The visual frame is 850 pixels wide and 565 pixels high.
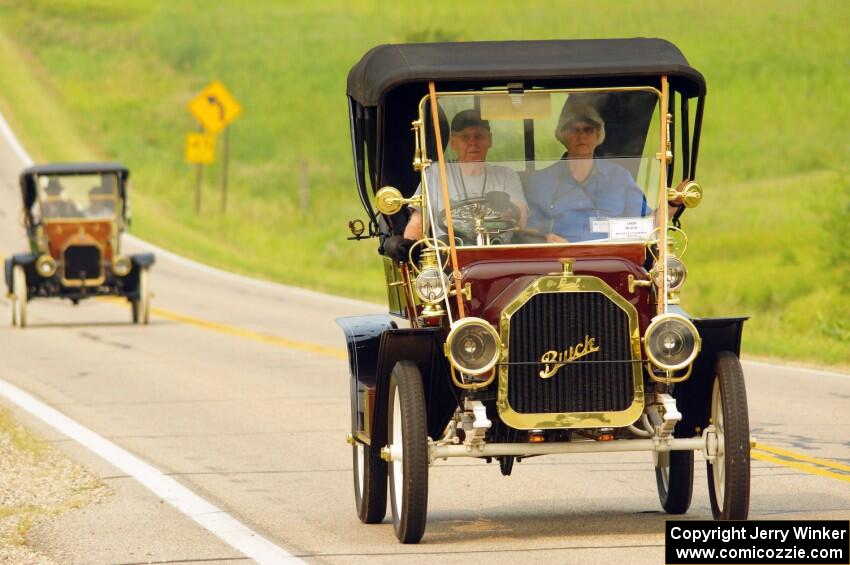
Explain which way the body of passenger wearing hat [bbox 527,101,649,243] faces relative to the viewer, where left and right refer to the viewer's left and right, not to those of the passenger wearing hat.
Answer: facing the viewer

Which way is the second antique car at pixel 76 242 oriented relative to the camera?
toward the camera

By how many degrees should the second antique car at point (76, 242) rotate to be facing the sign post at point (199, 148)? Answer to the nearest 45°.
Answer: approximately 180°

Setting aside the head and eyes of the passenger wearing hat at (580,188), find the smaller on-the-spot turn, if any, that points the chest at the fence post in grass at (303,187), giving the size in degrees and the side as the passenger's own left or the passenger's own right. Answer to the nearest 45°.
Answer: approximately 180°

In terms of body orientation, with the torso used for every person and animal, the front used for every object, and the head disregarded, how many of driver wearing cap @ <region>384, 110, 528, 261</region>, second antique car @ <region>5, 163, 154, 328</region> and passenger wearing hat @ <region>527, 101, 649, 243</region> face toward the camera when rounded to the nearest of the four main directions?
3

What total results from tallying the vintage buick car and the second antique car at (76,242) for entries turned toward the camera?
2

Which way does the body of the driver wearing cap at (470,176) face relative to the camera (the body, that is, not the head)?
toward the camera

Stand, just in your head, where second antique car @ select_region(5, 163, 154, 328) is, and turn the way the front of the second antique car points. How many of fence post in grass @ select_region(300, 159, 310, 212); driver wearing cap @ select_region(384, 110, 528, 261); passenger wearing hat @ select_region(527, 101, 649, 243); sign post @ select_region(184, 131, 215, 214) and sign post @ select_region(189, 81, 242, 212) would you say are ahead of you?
2

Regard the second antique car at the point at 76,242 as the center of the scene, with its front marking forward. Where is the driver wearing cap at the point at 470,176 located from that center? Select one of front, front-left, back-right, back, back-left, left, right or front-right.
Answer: front

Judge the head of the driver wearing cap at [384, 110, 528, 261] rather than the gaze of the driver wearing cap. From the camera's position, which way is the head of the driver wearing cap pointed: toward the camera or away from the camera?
toward the camera

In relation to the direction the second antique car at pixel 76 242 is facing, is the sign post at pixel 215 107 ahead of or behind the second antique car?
behind
